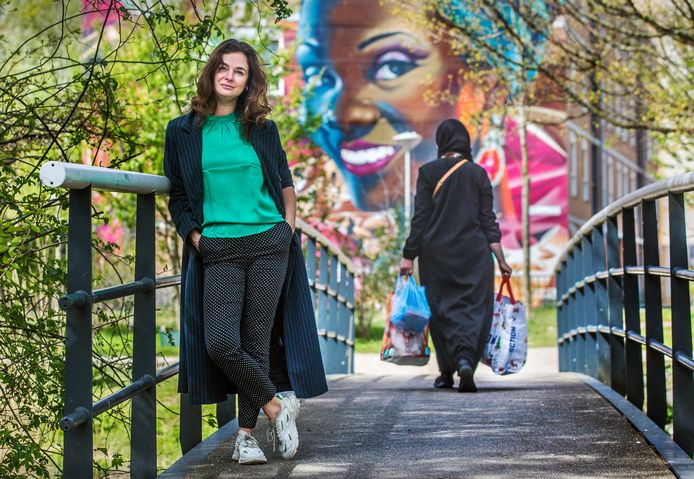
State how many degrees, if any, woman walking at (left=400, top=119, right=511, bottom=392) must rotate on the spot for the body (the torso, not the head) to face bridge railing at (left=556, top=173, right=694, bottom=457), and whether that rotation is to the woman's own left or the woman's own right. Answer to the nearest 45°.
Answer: approximately 135° to the woman's own right

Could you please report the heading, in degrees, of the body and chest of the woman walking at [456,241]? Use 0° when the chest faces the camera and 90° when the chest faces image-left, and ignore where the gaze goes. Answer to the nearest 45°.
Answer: approximately 180°
